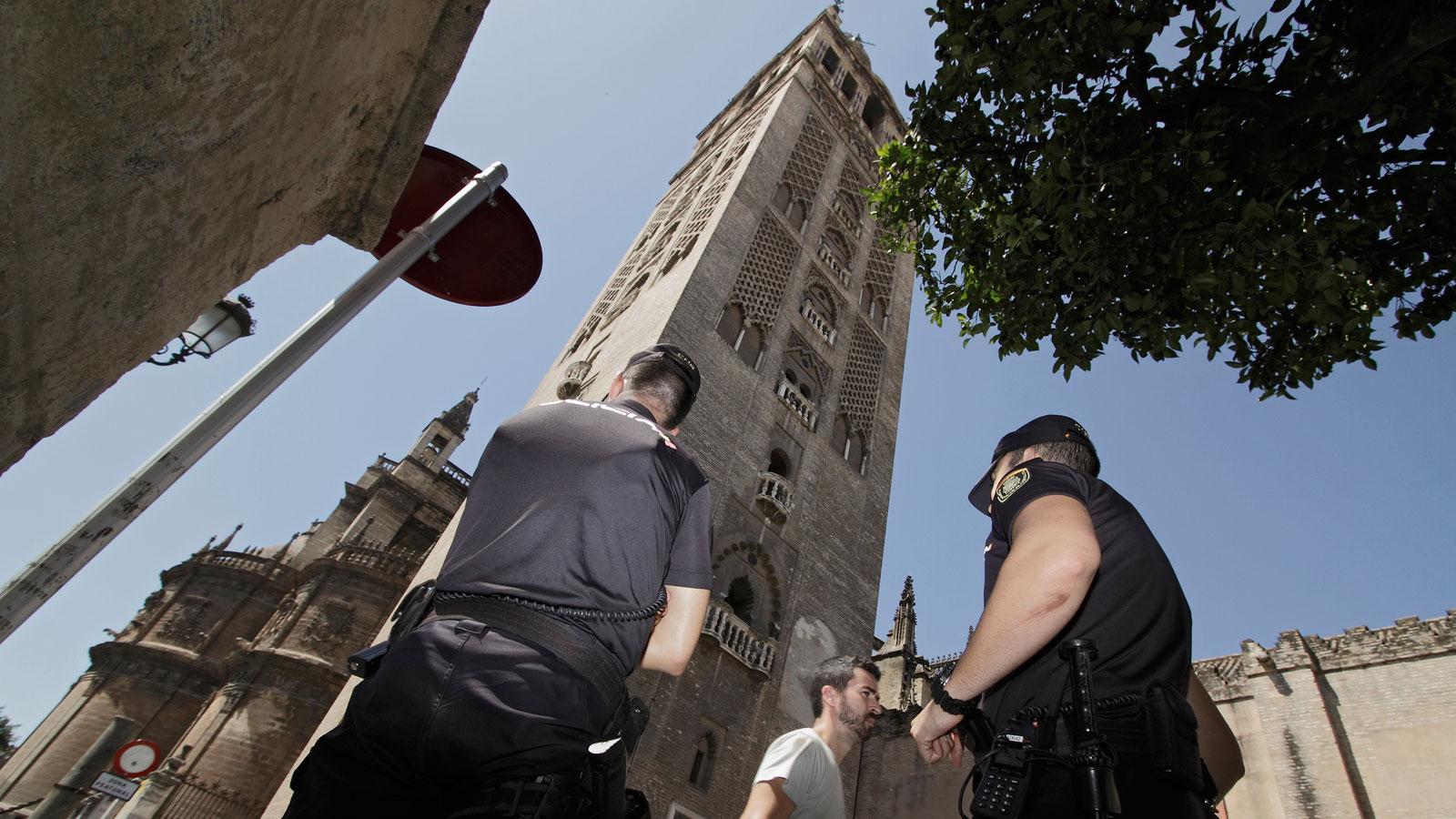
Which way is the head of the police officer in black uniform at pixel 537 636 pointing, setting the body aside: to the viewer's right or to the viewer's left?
to the viewer's right

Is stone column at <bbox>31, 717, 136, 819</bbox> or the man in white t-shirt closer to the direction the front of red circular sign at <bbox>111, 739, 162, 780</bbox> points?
the man in white t-shirt

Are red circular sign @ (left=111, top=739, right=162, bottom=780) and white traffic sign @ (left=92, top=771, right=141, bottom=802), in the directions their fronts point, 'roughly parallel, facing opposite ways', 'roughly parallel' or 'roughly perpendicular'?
roughly parallel

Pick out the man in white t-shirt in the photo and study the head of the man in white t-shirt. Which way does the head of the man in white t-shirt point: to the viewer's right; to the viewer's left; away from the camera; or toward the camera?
to the viewer's right

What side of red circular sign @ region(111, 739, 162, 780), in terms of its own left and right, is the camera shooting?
front

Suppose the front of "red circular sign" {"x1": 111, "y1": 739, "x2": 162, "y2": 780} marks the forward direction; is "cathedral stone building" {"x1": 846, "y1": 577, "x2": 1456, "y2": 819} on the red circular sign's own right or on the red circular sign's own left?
on the red circular sign's own left

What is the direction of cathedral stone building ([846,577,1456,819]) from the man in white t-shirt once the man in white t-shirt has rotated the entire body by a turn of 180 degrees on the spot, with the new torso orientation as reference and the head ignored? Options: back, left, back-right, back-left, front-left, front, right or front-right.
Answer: back-right

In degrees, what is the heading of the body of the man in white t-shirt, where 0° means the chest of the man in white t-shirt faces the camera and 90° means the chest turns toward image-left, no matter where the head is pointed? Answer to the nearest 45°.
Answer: approximately 270°

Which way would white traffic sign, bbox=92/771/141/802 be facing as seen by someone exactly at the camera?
facing the viewer

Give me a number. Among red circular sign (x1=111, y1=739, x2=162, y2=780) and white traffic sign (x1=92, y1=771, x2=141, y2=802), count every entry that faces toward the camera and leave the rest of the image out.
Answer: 2
